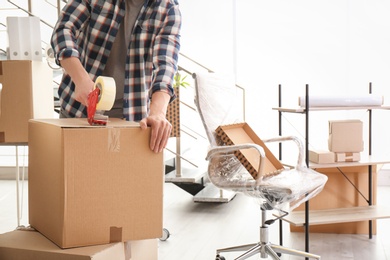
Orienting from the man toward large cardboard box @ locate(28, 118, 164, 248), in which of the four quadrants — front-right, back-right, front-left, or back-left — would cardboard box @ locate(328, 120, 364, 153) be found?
back-left

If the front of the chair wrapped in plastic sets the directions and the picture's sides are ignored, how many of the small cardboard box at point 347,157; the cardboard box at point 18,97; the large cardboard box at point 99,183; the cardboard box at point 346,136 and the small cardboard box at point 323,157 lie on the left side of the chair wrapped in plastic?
3

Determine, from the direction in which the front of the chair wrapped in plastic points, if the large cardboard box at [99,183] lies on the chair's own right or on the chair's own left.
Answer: on the chair's own right

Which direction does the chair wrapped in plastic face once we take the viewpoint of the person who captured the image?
facing the viewer and to the right of the viewer

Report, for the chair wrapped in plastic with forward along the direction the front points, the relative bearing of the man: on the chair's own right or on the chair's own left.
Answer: on the chair's own right

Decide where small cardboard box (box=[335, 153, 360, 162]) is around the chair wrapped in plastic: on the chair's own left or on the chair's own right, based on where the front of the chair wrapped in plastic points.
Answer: on the chair's own left

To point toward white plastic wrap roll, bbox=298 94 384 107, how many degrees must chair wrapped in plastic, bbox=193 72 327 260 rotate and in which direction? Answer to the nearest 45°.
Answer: approximately 90° to its left

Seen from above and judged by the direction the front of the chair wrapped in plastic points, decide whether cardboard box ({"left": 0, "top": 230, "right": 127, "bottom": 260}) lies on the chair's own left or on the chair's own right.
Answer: on the chair's own right

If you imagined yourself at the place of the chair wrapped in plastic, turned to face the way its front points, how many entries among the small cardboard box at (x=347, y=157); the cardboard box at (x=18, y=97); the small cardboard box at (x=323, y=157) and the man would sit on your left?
2
